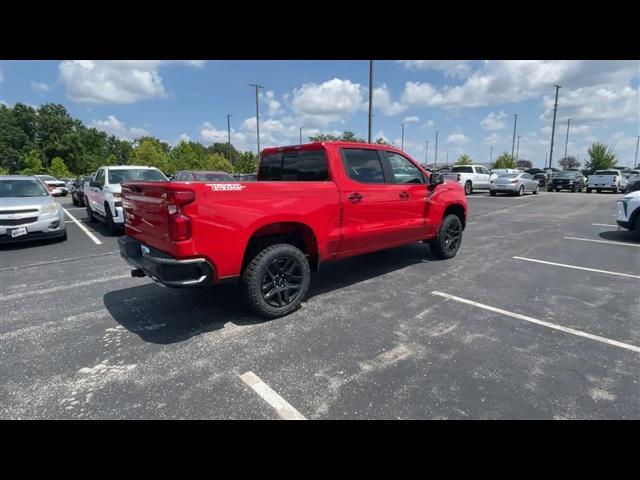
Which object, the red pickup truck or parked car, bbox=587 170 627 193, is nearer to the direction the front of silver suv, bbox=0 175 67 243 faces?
the red pickup truck

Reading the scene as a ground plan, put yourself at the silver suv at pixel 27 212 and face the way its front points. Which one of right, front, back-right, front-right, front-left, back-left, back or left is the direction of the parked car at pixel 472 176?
left

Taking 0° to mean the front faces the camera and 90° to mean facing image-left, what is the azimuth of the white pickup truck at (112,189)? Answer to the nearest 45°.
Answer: approximately 315°

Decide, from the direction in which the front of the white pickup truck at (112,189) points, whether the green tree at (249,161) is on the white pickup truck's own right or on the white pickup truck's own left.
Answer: on the white pickup truck's own left

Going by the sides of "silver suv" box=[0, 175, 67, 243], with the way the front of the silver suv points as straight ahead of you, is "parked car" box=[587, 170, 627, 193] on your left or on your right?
on your left

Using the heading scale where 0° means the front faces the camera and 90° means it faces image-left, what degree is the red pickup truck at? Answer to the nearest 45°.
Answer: approximately 225°

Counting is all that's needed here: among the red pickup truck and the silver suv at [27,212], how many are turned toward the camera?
1

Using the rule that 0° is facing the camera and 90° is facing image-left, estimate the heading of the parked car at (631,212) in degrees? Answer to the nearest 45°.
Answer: approximately 45°

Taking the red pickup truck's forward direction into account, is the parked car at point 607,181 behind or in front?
in front

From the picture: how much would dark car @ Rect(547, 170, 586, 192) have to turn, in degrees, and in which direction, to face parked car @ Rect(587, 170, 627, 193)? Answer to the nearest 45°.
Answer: approximately 135° to its left

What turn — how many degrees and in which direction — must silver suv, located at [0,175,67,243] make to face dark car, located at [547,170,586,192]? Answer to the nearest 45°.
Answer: approximately 90° to its left
